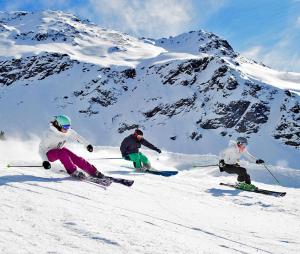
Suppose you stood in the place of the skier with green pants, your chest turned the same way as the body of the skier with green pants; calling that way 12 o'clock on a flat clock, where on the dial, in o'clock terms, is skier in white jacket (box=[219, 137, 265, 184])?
The skier in white jacket is roughly at 11 o'clock from the skier with green pants.

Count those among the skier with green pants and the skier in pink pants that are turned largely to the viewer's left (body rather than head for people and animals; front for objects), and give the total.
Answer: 0

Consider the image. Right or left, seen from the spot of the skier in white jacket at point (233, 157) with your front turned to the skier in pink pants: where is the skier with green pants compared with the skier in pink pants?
right

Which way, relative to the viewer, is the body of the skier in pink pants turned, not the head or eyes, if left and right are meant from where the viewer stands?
facing the viewer and to the right of the viewer

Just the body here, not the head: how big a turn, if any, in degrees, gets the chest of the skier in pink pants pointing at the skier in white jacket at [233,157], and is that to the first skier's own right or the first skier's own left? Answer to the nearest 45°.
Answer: approximately 90° to the first skier's own left

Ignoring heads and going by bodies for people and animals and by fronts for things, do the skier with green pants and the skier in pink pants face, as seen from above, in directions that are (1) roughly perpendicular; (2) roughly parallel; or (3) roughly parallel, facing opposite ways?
roughly parallel

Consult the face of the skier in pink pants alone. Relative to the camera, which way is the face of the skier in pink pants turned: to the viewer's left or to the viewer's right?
to the viewer's right

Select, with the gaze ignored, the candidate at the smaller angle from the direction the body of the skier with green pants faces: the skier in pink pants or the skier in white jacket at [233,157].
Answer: the skier in white jacket
